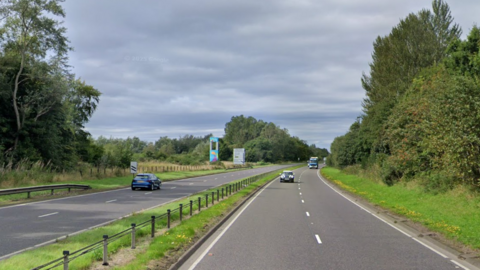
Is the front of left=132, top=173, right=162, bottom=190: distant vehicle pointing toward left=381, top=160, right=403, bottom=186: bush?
no

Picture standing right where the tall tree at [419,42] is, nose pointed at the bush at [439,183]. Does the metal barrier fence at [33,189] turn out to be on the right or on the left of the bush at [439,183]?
right

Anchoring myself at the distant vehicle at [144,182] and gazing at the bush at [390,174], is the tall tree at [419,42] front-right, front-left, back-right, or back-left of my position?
front-left
